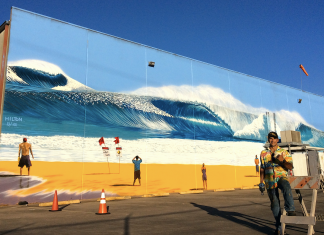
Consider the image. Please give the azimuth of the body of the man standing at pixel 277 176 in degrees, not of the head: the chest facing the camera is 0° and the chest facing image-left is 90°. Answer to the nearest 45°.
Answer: approximately 0°

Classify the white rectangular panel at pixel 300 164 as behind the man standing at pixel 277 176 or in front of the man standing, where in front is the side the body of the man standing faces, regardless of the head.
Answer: behind
